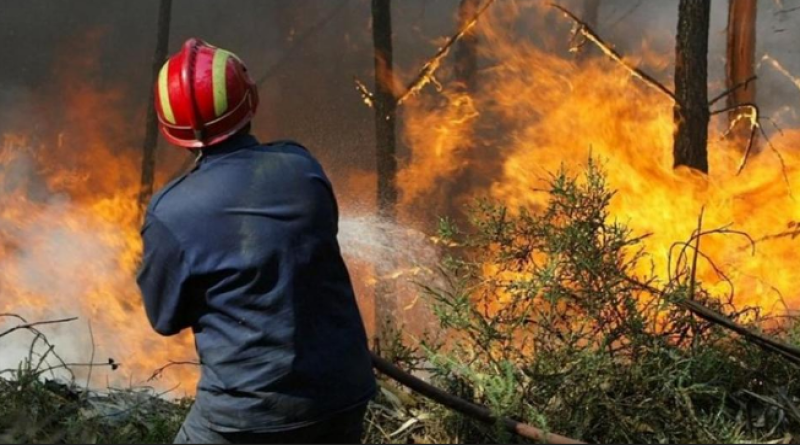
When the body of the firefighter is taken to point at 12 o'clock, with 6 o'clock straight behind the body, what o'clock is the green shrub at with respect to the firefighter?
The green shrub is roughly at 2 o'clock from the firefighter.

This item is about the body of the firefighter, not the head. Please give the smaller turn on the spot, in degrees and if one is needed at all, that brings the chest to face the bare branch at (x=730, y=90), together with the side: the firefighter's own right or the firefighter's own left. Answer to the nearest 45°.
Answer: approximately 45° to the firefighter's own right

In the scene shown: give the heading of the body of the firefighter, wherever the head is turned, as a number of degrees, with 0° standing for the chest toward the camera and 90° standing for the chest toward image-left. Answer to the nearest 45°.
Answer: approximately 180°

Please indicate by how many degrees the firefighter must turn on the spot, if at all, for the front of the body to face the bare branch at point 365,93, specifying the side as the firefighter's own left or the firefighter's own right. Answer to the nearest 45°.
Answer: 0° — they already face it

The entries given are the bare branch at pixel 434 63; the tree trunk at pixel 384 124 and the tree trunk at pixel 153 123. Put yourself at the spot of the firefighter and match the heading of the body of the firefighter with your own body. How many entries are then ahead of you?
3

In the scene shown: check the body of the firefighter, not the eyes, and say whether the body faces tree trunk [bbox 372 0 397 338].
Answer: yes

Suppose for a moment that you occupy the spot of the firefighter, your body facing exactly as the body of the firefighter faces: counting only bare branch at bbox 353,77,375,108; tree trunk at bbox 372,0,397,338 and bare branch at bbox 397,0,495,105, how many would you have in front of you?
3
